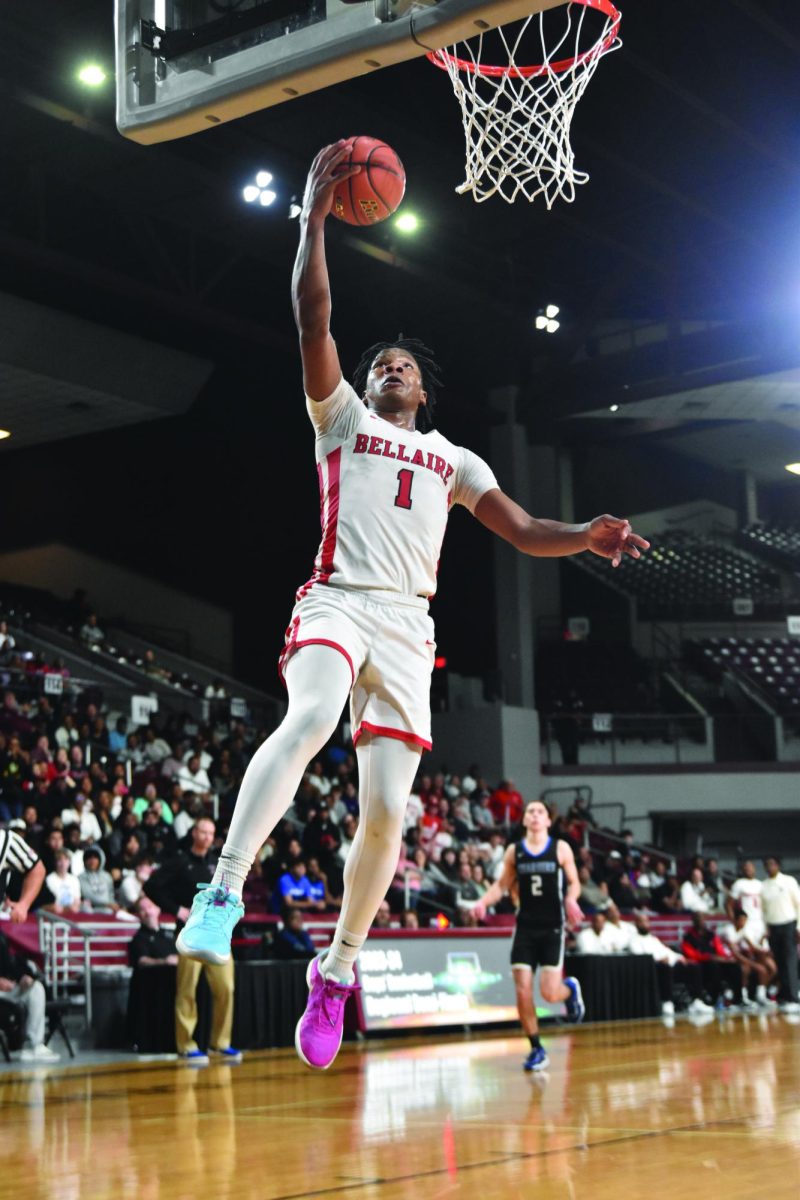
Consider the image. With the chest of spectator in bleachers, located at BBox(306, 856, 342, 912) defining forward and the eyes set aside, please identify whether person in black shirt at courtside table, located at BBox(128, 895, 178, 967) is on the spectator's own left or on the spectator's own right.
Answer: on the spectator's own right

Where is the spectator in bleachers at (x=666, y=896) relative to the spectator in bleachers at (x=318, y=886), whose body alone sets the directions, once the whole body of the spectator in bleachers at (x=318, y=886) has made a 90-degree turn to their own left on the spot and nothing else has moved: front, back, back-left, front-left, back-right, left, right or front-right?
front

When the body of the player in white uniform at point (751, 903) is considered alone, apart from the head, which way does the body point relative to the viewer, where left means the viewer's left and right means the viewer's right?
facing the viewer

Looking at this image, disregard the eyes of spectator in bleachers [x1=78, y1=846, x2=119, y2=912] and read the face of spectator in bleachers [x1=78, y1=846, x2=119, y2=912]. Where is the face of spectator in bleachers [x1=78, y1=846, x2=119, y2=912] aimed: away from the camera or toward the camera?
toward the camera

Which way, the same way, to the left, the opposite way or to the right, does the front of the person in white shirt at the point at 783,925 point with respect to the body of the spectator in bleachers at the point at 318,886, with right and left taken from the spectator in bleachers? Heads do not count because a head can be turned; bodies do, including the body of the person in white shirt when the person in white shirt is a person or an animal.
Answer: the same way

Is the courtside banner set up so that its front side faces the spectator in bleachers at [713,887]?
no

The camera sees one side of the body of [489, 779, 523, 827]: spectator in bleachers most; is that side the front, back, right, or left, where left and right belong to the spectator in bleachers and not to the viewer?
front

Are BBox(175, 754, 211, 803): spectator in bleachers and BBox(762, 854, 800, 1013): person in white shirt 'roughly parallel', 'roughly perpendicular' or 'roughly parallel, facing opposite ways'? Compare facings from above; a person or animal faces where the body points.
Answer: roughly perpendicular

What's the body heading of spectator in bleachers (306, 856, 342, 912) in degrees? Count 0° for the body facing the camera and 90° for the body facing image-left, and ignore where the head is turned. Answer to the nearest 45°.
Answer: approximately 315°

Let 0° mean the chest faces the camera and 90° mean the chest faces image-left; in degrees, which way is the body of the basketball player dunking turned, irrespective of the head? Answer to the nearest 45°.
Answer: approximately 0°

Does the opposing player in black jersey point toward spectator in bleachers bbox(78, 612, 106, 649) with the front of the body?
no

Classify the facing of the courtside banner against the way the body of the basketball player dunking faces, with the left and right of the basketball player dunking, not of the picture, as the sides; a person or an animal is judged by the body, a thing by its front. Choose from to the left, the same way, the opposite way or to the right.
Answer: the same way

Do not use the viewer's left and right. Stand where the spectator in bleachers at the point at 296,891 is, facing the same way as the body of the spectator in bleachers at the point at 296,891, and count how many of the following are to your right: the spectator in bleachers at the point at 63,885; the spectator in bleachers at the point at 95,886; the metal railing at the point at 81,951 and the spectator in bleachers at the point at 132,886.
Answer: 4

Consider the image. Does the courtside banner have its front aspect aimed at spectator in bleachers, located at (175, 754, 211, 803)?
no

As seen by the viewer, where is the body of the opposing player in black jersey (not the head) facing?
toward the camera

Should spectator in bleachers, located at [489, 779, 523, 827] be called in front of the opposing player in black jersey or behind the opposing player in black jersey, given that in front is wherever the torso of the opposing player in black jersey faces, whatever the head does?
behind

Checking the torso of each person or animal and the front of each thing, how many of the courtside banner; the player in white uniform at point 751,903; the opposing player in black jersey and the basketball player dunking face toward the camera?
4

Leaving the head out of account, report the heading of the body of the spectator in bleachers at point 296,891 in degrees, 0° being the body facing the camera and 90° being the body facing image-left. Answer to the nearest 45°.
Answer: approximately 315°

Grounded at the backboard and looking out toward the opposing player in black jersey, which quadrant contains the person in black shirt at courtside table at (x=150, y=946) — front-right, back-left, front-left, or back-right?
front-left
